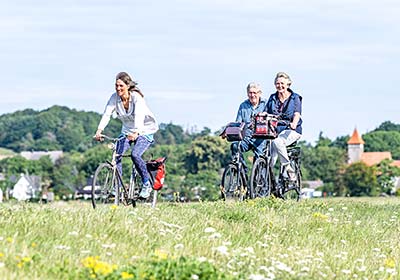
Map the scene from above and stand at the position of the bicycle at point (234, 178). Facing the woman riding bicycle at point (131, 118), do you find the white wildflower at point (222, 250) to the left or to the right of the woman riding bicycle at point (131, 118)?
left

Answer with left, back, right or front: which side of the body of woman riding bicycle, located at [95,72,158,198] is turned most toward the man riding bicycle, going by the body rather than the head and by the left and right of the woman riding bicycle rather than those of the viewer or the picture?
back

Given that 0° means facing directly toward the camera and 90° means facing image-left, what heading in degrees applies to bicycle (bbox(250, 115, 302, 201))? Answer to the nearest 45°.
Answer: approximately 45°

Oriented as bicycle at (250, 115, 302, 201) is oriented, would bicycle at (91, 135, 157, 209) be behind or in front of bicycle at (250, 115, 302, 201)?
in front

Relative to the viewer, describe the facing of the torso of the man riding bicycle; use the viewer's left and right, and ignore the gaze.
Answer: facing the viewer and to the left of the viewer

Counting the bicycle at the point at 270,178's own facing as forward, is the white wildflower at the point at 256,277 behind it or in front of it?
in front

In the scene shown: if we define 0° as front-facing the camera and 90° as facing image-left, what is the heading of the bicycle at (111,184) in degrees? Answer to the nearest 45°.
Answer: approximately 45°

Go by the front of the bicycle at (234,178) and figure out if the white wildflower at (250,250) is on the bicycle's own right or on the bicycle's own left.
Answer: on the bicycle's own left

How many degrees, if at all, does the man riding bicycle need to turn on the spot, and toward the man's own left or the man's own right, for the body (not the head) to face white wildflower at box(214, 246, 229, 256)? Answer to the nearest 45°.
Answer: approximately 45° to the man's own left

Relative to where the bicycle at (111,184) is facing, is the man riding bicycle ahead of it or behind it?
behind

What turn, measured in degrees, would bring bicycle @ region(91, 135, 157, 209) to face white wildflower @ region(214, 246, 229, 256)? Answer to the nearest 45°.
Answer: approximately 45° to its left

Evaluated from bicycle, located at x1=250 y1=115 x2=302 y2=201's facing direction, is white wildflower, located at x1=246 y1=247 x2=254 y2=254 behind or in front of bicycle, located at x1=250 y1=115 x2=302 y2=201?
in front
